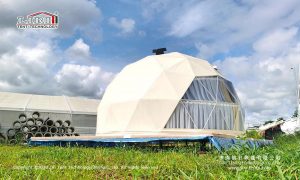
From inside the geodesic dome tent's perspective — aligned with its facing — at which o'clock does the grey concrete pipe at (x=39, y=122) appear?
The grey concrete pipe is roughly at 6 o'clock from the geodesic dome tent.

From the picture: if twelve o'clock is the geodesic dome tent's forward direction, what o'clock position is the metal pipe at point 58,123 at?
The metal pipe is roughly at 6 o'clock from the geodesic dome tent.

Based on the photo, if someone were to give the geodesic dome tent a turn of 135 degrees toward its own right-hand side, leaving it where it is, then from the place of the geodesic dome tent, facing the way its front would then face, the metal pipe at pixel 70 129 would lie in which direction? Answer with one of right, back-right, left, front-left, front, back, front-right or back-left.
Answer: front-right

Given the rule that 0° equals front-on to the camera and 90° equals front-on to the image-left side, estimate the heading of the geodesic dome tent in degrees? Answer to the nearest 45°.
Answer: approximately 315°

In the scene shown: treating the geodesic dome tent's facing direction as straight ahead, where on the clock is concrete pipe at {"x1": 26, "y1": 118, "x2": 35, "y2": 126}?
The concrete pipe is roughly at 6 o'clock from the geodesic dome tent.

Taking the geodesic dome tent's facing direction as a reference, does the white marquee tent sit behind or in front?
behind

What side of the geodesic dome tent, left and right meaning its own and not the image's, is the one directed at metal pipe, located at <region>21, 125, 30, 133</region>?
back

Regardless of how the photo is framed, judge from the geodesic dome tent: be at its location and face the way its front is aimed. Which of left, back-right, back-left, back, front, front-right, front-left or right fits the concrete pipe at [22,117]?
back

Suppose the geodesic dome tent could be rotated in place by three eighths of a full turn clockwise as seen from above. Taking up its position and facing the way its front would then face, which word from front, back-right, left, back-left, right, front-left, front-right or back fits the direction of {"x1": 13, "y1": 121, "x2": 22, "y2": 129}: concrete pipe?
front-right

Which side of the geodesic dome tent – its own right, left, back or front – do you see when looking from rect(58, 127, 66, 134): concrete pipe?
back
